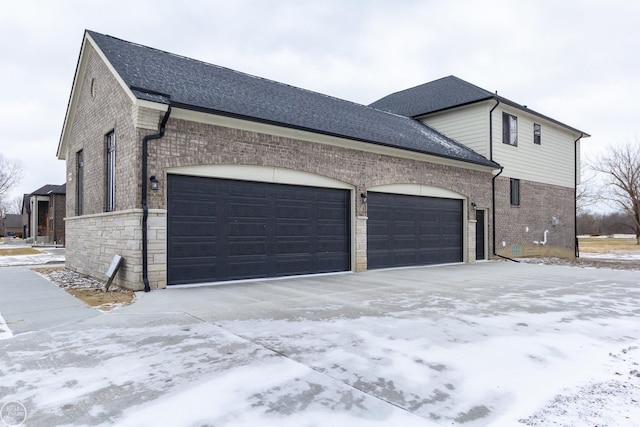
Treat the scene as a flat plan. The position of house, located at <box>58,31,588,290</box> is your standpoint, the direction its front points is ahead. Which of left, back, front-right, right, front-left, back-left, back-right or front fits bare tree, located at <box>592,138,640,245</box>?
left
